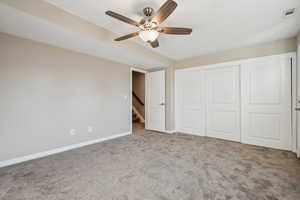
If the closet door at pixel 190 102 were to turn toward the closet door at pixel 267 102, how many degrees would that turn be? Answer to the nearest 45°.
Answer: approximately 90° to its left

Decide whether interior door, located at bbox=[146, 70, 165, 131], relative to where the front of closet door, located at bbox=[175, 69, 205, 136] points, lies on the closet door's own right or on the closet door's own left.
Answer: on the closet door's own right

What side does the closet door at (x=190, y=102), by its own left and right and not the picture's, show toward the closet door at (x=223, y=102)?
left

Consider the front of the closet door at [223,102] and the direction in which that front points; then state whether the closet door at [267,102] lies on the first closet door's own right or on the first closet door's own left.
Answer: on the first closet door's own left

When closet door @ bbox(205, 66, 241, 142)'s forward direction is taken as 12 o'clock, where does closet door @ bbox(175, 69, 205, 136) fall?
closet door @ bbox(175, 69, 205, 136) is roughly at 2 o'clock from closet door @ bbox(205, 66, 241, 142).

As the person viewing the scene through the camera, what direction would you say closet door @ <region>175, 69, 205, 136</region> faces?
facing the viewer and to the left of the viewer

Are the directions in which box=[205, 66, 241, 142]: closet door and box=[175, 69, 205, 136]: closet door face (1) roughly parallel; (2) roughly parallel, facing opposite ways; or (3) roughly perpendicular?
roughly parallel

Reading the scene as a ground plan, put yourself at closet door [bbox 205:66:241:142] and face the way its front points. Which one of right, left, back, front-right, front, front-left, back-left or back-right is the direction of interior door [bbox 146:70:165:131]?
front-right

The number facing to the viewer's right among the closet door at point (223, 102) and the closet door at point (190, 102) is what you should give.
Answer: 0
